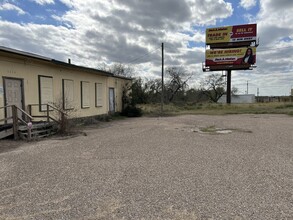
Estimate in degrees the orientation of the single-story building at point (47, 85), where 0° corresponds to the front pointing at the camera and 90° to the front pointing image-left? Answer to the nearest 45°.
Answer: approximately 315°
